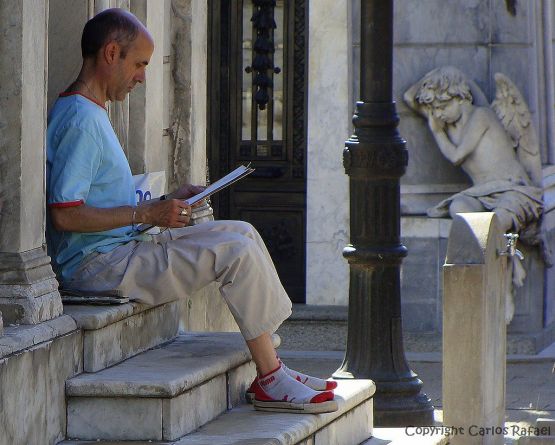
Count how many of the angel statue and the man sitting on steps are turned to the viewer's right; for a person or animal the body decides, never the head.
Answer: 1

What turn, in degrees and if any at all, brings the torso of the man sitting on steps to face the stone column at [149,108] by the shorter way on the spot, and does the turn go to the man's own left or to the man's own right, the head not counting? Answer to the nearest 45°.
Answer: approximately 90° to the man's own left

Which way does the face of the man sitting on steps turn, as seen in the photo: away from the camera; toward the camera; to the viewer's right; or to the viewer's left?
to the viewer's right

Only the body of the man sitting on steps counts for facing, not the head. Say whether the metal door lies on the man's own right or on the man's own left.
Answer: on the man's own left

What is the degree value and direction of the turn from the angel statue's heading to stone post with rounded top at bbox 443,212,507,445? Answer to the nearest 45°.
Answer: approximately 45° to its left

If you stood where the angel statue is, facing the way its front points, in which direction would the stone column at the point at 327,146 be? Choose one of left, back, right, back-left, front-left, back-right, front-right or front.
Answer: front-right

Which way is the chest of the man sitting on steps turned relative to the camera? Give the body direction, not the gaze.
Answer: to the viewer's right

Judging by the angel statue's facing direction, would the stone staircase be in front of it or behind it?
in front
